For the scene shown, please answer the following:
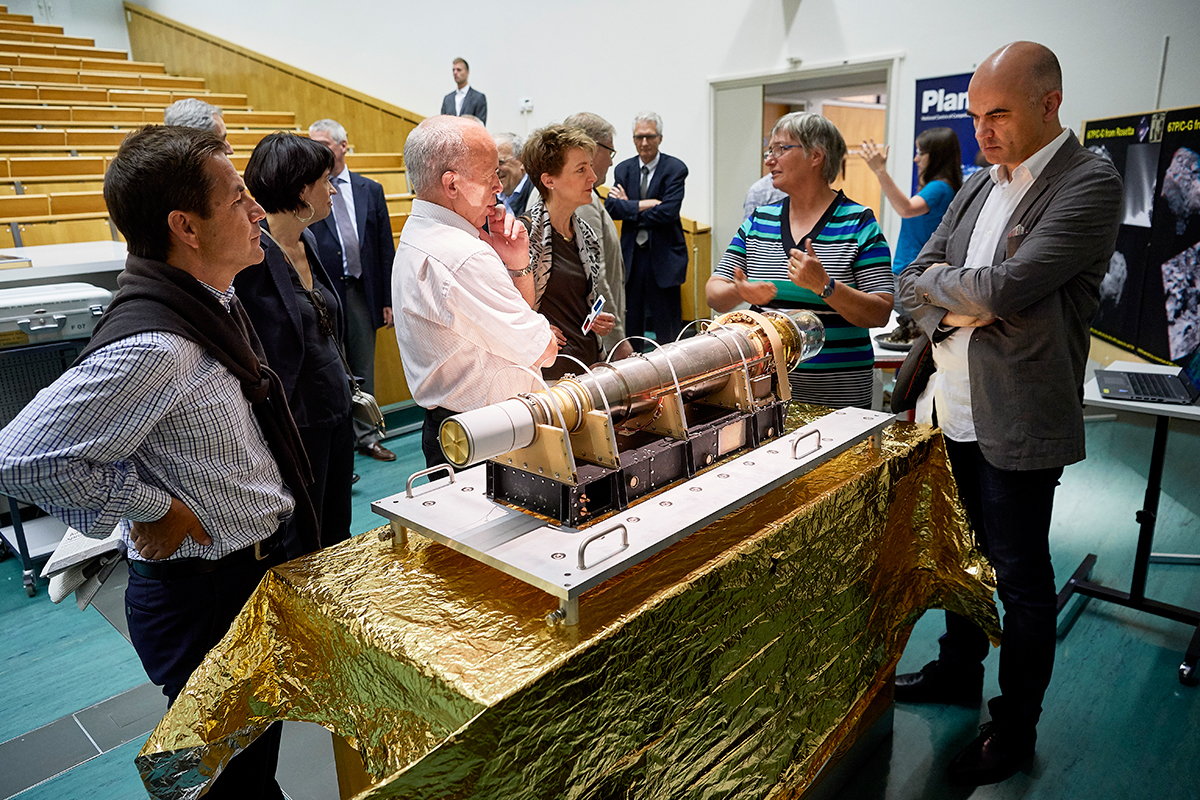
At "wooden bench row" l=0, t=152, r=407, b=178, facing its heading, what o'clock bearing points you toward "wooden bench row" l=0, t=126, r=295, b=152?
"wooden bench row" l=0, t=126, r=295, b=152 is roughly at 6 o'clock from "wooden bench row" l=0, t=152, r=407, b=178.

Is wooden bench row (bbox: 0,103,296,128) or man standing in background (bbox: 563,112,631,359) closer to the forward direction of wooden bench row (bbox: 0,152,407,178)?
the man standing in background

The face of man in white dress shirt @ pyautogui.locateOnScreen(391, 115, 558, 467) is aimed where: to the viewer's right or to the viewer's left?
to the viewer's right

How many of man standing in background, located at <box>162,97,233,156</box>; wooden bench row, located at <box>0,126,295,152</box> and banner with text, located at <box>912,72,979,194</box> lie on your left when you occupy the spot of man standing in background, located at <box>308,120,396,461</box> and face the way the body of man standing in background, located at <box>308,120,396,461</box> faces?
1

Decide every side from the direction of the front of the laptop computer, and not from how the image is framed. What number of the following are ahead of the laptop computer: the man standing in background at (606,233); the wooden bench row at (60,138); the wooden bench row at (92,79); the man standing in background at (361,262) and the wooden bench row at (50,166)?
5

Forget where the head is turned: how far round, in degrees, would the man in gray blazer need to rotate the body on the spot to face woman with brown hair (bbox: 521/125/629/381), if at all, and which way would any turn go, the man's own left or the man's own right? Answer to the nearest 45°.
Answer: approximately 45° to the man's own right

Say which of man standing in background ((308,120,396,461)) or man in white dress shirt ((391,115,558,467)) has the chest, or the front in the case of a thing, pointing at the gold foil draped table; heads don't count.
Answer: the man standing in background

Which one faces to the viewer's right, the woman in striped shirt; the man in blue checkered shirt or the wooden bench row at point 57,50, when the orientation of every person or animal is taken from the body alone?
the man in blue checkered shirt

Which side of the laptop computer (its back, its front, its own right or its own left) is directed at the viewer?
left

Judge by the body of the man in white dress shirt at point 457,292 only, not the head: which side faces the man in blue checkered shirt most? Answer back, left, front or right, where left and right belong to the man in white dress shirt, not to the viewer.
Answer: back

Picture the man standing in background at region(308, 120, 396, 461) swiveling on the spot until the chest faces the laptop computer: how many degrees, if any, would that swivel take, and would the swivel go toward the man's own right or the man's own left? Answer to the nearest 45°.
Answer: approximately 45° to the man's own left

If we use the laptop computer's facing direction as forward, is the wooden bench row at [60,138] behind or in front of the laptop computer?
in front

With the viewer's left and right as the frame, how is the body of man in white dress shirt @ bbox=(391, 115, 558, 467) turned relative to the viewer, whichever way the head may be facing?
facing away from the viewer and to the right of the viewer
